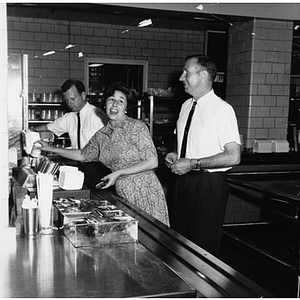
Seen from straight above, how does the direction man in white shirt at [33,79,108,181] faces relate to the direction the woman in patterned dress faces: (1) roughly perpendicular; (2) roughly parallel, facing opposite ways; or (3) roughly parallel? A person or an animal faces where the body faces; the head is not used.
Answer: roughly parallel

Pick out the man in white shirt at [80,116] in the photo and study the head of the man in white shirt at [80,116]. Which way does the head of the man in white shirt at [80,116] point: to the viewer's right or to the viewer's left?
to the viewer's left

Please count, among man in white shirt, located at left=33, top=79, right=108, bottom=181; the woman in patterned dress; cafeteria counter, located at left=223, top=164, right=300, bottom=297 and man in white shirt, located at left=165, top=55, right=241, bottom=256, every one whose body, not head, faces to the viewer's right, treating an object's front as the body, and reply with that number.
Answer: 0

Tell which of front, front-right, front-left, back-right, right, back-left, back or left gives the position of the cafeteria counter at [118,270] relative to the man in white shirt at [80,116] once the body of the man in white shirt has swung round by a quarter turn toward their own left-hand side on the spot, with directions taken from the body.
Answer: front-right

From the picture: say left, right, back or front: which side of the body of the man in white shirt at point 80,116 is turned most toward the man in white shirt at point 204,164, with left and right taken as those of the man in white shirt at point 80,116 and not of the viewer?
left

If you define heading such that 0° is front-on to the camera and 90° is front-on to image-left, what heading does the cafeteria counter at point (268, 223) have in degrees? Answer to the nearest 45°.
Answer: approximately 45°

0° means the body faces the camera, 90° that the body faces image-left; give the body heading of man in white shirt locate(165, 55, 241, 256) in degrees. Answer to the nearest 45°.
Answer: approximately 45°

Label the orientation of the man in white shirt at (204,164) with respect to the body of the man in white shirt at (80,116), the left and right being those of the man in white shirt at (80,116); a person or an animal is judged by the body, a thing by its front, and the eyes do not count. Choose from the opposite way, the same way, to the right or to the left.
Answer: the same way

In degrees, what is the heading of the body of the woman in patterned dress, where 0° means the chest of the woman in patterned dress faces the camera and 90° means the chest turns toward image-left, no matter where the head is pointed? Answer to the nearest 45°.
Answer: approximately 45°

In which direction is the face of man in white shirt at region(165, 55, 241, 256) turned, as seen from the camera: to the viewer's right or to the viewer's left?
to the viewer's left

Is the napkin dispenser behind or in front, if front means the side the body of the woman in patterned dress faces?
in front

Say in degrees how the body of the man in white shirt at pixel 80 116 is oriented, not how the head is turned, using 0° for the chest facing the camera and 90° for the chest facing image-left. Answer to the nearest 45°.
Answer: approximately 45°
